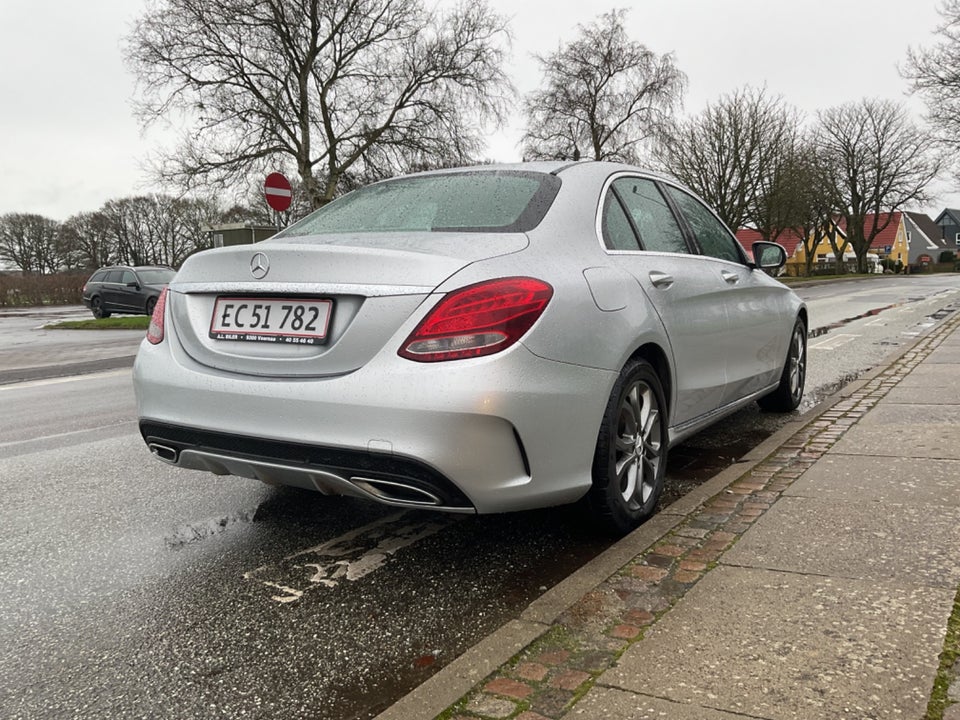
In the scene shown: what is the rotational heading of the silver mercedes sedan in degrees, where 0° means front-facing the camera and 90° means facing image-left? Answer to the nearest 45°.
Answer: approximately 225°

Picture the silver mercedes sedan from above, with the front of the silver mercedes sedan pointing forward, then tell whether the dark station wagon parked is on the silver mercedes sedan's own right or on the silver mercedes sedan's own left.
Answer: on the silver mercedes sedan's own left

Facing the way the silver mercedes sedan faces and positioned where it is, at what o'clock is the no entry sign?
The no entry sign is roughly at 10 o'clock from the silver mercedes sedan.

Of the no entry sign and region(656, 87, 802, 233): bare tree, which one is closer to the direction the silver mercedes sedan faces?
the bare tree

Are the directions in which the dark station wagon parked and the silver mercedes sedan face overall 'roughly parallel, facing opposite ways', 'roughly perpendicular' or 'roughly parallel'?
roughly perpendicular

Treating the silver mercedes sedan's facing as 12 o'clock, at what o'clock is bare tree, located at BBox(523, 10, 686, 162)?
The bare tree is roughly at 11 o'clock from the silver mercedes sedan.

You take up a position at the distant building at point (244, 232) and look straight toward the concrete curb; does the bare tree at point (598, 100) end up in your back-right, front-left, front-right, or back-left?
back-left
